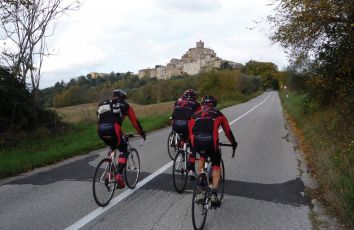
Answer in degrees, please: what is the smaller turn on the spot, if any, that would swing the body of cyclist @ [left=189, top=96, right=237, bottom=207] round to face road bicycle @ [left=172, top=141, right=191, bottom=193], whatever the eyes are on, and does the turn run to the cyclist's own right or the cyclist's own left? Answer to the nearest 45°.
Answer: approximately 90° to the cyclist's own left

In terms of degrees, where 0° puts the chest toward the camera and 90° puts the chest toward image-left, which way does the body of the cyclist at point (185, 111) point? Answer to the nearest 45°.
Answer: approximately 225°

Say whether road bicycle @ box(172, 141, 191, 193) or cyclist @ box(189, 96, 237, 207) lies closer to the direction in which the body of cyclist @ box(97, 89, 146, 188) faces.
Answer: the road bicycle

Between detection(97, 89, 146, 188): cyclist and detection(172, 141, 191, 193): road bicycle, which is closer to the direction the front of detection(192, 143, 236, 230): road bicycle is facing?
the road bicycle

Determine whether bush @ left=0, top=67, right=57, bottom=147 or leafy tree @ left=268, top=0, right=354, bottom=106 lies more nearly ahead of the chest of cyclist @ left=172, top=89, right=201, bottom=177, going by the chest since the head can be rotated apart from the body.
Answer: the leafy tree

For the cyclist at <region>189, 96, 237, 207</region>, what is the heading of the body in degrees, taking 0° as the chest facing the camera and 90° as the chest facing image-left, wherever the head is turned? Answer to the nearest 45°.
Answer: approximately 225°

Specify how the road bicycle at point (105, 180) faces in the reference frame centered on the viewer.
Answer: facing away from the viewer and to the right of the viewer

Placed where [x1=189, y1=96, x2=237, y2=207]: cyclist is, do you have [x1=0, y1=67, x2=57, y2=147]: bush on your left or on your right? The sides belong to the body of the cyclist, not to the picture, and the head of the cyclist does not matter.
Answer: on your left

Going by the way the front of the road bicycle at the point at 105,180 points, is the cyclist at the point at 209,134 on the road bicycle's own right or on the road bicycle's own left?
on the road bicycle's own right

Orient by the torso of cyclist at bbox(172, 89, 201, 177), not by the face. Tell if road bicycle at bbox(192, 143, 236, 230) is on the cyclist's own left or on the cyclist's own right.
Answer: on the cyclist's own right
